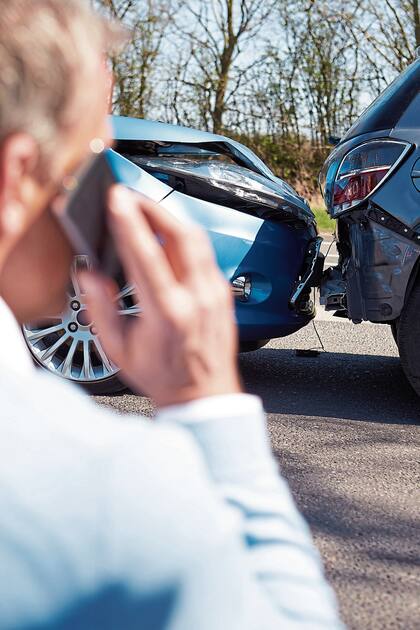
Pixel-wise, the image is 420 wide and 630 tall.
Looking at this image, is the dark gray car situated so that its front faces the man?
no

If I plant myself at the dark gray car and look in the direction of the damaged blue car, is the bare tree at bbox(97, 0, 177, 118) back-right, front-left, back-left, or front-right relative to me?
front-right

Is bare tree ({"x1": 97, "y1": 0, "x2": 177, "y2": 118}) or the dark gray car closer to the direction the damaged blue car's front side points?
the dark gray car

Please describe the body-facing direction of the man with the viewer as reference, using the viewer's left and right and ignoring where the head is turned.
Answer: facing away from the viewer and to the right of the viewer

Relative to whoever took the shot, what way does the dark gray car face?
facing to the right of the viewer

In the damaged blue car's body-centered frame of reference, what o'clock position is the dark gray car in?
The dark gray car is roughly at 1 o'clock from the damaged blue car.

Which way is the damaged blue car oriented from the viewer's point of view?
to the viewer's right

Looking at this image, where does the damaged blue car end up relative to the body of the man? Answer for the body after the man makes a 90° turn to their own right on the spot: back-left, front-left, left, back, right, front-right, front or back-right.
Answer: back-left

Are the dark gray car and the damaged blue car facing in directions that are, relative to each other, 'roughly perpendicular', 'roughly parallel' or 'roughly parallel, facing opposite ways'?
roughly parallel

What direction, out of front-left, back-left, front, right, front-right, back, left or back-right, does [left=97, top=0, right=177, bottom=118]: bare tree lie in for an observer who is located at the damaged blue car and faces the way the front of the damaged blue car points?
left

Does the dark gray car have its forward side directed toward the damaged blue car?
no

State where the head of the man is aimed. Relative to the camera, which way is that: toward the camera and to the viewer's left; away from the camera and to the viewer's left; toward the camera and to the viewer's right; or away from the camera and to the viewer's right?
away from the camera and to the viewer's right
